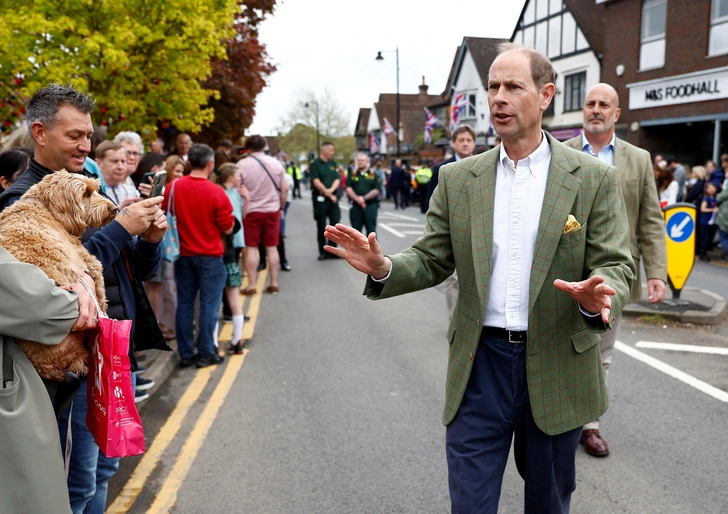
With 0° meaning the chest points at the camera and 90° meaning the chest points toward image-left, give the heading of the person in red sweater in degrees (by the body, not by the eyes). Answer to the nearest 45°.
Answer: approximately 225°

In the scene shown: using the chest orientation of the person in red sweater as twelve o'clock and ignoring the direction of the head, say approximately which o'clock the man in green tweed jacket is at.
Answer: The man in green tweed jacket is roughly at 4 o'clock from the person in red sweater.

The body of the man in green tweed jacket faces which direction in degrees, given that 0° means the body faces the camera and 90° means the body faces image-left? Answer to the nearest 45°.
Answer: approximately 45°

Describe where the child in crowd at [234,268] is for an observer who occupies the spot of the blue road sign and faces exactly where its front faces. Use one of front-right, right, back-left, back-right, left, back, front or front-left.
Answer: front-right

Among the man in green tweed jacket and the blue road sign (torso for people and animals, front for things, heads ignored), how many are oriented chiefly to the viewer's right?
0

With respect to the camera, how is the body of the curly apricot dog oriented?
to the viewer's right

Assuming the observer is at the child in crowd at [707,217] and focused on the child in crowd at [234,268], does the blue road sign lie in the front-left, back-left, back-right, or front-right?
front-left

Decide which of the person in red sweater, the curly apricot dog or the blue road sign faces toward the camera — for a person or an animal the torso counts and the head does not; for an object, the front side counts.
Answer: the blue road sign

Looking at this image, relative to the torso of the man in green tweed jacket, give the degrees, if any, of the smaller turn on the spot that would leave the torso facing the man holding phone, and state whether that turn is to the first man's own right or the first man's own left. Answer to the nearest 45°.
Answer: approximately 45° to the first man's own right

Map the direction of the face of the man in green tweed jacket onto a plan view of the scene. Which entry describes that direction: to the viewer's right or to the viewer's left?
to the viewer's left

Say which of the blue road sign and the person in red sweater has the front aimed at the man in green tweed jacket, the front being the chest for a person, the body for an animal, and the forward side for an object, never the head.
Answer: the blue road sign

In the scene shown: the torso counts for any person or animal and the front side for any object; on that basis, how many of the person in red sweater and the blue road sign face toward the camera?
1

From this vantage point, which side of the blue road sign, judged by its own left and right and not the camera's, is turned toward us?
front

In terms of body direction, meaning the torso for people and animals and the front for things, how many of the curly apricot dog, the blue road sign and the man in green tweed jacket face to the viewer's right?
1
